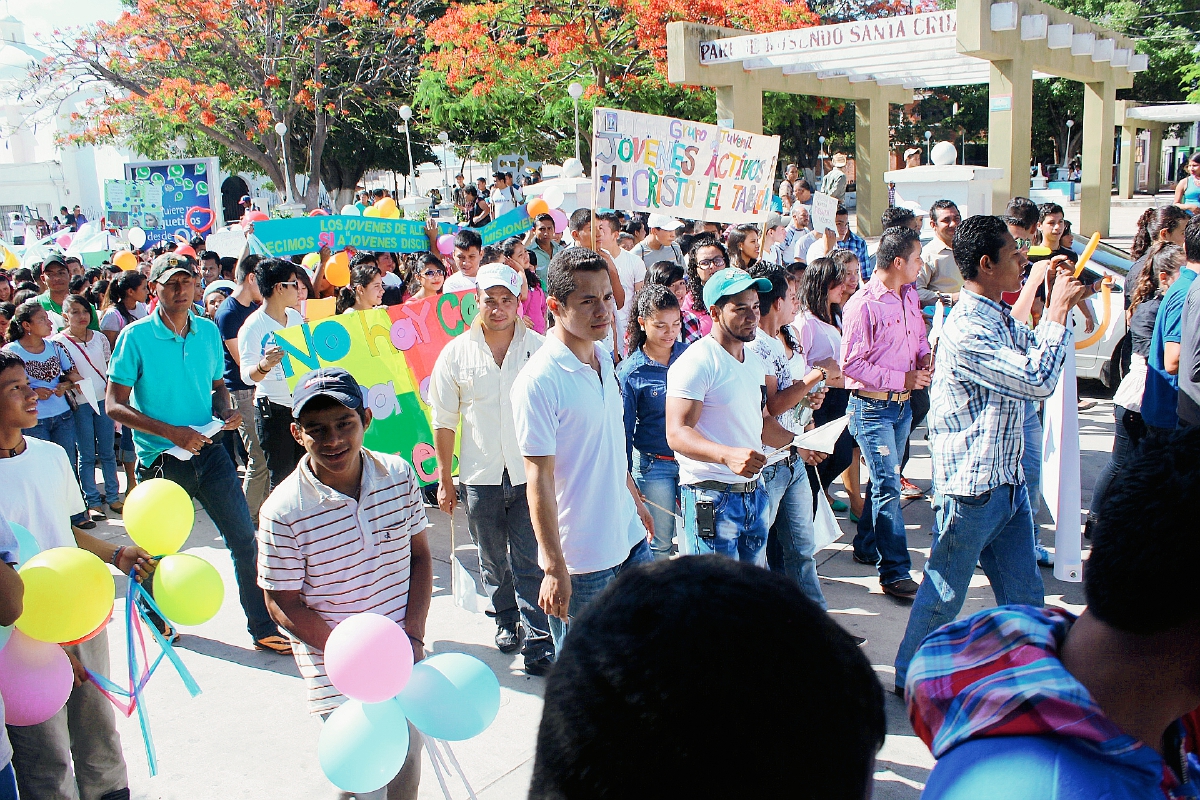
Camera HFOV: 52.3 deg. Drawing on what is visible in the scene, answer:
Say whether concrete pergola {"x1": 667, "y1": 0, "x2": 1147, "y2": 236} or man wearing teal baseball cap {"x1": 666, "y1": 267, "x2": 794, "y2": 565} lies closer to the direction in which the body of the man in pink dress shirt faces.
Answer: the man wearing teal baseball cap

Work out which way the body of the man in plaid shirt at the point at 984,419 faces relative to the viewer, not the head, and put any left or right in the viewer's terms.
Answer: facing to the right of the viewer

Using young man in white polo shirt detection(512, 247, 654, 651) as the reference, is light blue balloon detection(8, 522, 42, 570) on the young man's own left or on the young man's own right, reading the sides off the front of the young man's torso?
on the young man's own right

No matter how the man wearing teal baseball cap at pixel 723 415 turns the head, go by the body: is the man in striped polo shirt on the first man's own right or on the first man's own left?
on the first man's own right

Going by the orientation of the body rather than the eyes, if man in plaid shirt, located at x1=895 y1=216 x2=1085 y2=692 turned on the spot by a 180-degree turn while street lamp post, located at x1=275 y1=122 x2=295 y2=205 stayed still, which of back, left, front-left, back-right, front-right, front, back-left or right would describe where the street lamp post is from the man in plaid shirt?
front-right

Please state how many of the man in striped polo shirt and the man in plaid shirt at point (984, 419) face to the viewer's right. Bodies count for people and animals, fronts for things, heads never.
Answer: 1

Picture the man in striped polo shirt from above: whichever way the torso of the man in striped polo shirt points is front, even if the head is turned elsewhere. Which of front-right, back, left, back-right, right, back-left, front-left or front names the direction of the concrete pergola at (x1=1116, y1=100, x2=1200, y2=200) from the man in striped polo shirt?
back-left
